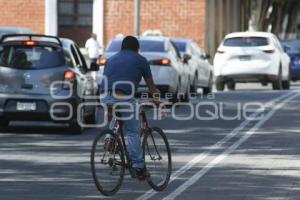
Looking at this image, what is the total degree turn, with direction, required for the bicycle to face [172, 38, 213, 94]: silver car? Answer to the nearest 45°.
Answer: approximately 45° to its left

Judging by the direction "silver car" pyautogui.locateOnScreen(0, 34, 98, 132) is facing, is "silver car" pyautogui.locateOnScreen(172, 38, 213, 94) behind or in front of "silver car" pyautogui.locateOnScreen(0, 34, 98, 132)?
in front

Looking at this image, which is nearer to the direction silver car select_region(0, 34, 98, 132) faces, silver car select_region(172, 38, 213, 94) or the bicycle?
the silver car

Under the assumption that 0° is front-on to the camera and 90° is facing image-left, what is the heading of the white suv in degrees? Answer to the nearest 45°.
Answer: approximately 180°

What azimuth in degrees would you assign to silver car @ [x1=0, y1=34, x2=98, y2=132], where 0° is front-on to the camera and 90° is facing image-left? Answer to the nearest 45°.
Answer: approximately 180°

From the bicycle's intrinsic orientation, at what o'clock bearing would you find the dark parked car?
The dark parked car is roughly at 11 o'clock from the bicycle.

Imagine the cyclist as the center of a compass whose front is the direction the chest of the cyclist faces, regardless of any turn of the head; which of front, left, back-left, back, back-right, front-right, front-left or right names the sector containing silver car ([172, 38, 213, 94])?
front-left

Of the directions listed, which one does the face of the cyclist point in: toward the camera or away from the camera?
away from the camera

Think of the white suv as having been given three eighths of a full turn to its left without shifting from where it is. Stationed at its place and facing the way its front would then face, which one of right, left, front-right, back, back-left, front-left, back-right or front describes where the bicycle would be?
front-left

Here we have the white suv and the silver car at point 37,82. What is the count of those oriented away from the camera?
2

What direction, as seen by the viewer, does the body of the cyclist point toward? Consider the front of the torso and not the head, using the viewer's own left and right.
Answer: facing away from the viewer and to the right of the viewer
